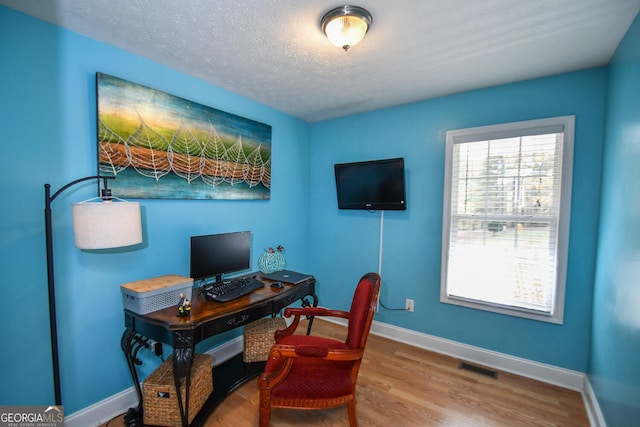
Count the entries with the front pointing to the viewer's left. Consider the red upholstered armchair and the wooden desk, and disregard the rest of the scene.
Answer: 1

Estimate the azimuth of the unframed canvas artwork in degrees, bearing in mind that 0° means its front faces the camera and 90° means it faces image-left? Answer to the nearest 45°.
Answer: approximately 315°

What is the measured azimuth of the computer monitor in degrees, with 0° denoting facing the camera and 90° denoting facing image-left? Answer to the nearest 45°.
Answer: approximately 315°

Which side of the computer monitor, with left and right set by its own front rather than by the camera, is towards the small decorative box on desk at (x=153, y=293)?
right

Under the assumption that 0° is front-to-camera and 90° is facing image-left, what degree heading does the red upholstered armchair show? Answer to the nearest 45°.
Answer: approximately 90°

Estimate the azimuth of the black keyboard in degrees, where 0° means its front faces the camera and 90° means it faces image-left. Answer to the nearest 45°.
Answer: approximately 315°
